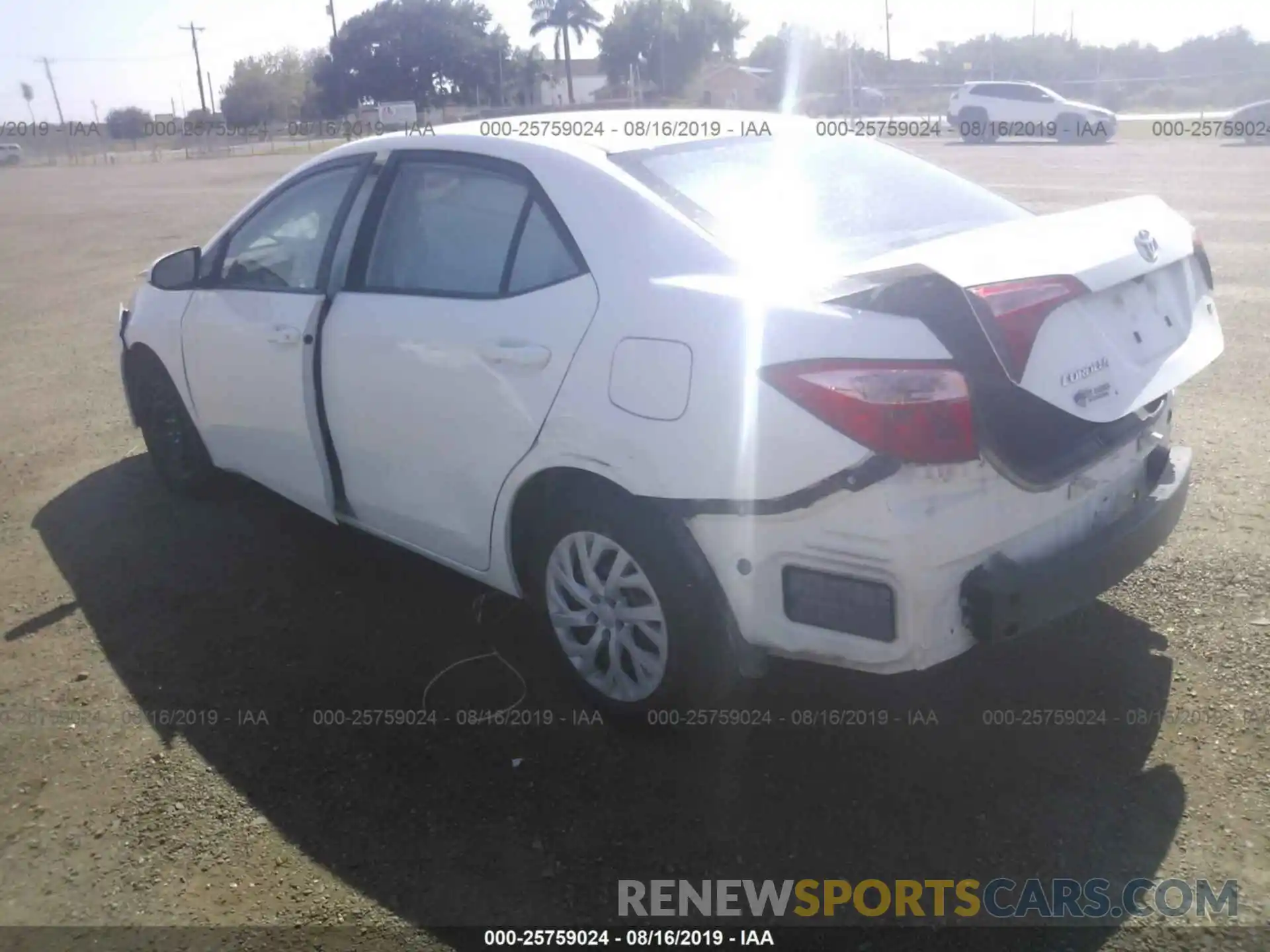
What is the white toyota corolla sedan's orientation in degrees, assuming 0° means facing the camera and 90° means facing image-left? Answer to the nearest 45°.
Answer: approximately 135°

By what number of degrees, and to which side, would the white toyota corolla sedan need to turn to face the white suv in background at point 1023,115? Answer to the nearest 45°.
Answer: approximately 45° to its right

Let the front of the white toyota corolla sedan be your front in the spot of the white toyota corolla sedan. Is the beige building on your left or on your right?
on your right
